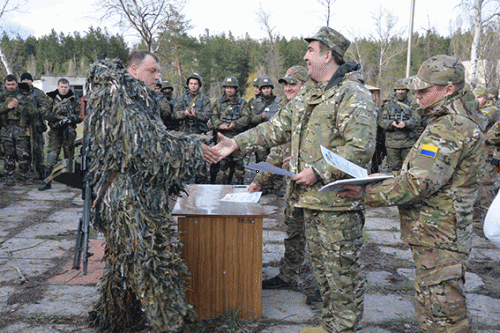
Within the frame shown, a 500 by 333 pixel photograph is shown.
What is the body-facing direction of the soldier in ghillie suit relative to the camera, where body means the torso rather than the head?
to the viewer's right

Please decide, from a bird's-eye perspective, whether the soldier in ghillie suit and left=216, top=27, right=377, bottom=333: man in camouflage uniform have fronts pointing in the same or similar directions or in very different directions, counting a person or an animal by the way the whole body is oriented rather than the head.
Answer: very different directions

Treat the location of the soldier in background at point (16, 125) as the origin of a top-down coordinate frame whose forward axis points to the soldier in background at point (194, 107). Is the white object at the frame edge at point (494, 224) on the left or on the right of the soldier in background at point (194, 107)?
right

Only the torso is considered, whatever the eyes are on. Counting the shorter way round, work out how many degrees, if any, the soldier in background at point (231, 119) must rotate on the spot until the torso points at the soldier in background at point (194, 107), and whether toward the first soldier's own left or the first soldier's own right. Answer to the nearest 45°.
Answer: approximately 90° to the first soldier's own right

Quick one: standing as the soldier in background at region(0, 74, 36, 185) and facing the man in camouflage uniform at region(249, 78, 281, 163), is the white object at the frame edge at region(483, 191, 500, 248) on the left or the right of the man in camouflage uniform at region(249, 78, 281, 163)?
right

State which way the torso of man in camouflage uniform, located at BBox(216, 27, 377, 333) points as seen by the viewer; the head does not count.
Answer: to the viewer's left

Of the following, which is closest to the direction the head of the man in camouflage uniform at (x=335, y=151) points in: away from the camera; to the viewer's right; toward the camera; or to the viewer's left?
to the viewer's left

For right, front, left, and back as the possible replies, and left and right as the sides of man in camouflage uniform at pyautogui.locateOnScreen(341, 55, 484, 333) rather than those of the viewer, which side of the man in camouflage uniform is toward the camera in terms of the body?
left

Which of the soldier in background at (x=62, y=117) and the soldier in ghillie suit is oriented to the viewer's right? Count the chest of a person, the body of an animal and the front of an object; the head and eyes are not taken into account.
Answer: the soldier in ghillie suit

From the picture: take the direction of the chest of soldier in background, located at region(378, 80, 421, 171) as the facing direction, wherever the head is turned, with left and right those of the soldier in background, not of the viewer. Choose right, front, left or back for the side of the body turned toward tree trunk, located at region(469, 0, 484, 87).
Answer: back
